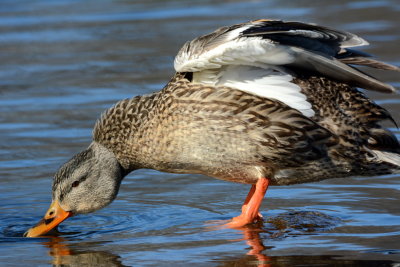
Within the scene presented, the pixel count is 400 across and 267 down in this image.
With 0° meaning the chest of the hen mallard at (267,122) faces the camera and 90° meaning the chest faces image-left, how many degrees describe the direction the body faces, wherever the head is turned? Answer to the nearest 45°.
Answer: approximately 90°
